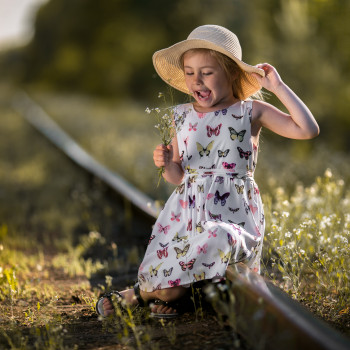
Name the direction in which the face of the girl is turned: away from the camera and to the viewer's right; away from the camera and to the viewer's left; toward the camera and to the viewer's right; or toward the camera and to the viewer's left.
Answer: toward the camera and to the viewer's left

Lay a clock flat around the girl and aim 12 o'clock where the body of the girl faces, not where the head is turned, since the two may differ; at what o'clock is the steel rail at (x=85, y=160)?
The steel rail is roughly at 4 o'clock from the girl.

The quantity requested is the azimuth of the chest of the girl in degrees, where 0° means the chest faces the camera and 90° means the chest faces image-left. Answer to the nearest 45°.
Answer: approximately 45°
